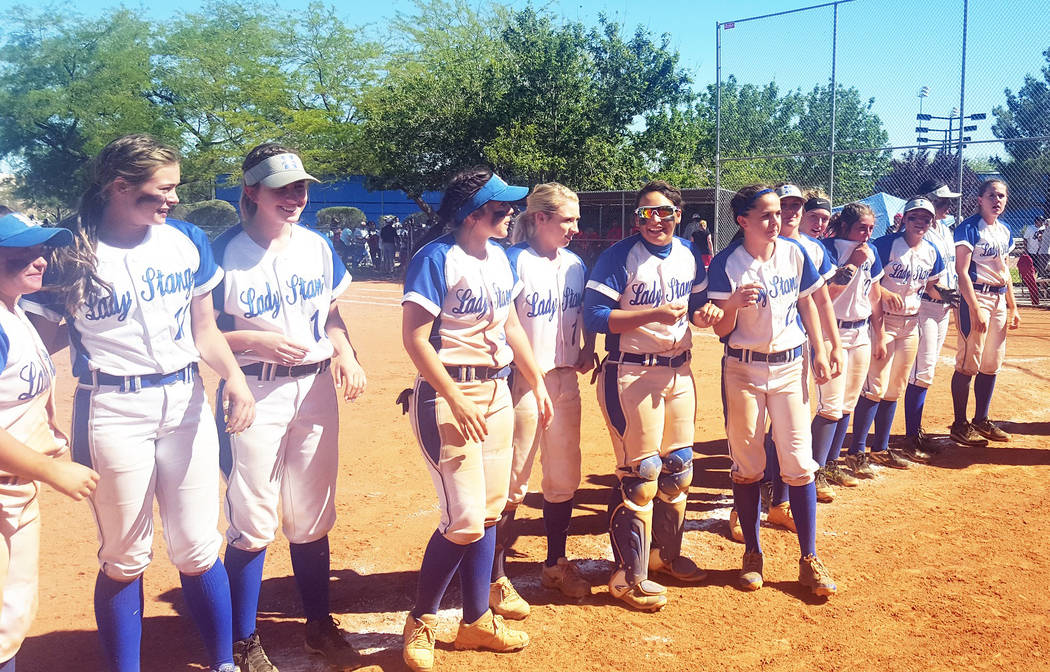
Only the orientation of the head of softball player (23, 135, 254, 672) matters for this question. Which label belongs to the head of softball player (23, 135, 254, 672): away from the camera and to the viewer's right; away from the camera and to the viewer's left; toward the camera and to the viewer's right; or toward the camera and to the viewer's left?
toward the camera and to the viewer's right

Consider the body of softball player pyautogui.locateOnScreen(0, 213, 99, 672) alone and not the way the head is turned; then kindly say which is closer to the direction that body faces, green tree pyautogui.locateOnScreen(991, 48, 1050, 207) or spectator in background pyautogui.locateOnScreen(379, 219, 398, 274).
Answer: the green tree

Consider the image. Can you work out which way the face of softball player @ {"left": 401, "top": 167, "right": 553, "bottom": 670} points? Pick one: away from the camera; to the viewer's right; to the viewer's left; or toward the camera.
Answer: to the viewer's right

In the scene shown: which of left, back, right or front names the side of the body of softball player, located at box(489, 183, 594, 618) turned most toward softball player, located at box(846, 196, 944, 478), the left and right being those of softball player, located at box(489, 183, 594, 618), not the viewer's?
left

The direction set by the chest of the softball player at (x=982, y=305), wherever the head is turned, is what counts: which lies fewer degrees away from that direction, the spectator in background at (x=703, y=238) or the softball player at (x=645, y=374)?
the softball player

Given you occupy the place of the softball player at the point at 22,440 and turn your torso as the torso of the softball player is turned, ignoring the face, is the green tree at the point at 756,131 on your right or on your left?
on your left

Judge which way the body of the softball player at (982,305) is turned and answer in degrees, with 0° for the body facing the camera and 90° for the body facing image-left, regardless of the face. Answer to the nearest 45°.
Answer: approximately 315°

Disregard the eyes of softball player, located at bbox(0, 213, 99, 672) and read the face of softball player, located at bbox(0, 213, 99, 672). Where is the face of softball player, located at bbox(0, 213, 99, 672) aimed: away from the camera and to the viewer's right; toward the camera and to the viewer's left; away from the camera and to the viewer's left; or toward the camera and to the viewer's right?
toward the camera and to the viewer's right

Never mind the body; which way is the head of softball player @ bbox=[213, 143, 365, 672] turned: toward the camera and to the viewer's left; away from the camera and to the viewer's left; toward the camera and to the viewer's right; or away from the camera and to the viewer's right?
toward the camera and to the viewer's right

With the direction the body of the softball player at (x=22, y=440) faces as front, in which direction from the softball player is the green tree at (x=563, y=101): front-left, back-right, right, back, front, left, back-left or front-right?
left

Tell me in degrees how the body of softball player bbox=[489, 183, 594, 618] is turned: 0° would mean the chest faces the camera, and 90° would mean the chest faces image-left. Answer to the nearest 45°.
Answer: approximately 315°

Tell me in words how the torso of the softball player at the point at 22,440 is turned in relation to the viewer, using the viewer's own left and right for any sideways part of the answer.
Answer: facing the viewer and to the right of the viewer

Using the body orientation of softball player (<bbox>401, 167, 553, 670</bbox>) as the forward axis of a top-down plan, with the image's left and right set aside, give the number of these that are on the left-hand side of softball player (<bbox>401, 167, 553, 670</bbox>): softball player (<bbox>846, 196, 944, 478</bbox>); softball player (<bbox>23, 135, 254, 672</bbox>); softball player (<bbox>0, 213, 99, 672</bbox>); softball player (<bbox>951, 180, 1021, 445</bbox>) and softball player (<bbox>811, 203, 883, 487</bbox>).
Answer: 3
